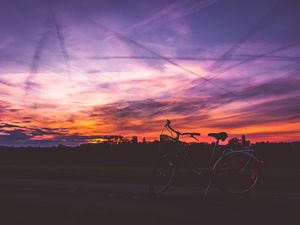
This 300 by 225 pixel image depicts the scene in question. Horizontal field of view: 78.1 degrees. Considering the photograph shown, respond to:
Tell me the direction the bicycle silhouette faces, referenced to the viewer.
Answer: facing to the left of the viewer
